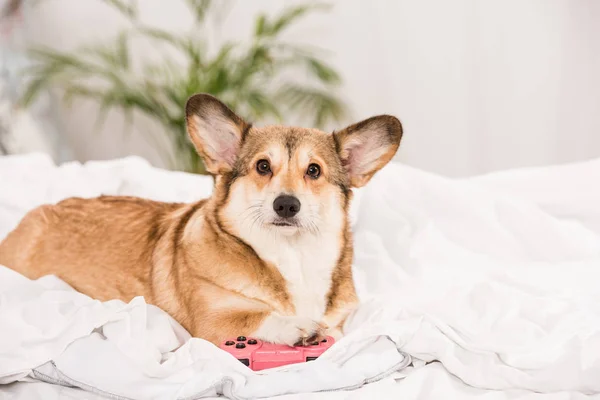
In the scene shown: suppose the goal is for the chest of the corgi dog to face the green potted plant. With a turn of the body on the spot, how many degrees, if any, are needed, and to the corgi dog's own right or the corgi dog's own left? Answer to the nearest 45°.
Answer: approximately 135° to the corgi dog's own left

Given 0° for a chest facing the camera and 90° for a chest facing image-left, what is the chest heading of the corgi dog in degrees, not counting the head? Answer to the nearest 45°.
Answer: approximately 315°

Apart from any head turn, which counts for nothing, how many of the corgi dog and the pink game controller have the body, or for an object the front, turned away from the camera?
0
